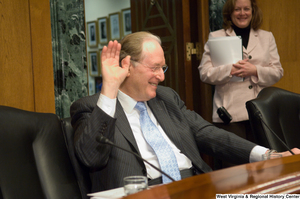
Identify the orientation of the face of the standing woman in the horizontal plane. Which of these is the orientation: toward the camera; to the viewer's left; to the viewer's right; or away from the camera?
toward the camera

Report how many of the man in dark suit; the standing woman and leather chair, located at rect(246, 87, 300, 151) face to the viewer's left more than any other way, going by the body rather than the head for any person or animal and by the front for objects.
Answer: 0

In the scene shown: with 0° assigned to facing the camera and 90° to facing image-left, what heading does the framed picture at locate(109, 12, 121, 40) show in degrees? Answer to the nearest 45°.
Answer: approximately 45°

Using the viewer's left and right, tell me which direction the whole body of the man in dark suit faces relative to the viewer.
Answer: facing the viewer and to the right of the viewer

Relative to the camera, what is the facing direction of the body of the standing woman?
toward the camera

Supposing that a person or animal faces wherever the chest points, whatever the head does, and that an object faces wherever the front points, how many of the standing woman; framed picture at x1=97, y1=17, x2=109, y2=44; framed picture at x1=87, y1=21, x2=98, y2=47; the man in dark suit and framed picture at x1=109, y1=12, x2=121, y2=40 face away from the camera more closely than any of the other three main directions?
0

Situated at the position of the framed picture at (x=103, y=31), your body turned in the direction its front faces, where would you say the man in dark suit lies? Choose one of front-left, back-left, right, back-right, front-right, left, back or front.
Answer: front-left

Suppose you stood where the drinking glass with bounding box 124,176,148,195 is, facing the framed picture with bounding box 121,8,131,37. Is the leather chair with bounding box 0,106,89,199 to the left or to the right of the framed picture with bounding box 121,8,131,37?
left

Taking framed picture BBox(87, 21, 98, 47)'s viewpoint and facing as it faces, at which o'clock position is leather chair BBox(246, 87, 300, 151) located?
The leather chair is roughly at 10 o'clock from the framed picture.

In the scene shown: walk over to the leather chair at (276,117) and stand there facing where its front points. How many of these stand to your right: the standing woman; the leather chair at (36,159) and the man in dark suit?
2

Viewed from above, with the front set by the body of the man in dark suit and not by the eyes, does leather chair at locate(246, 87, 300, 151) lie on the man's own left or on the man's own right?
on the man's own left
